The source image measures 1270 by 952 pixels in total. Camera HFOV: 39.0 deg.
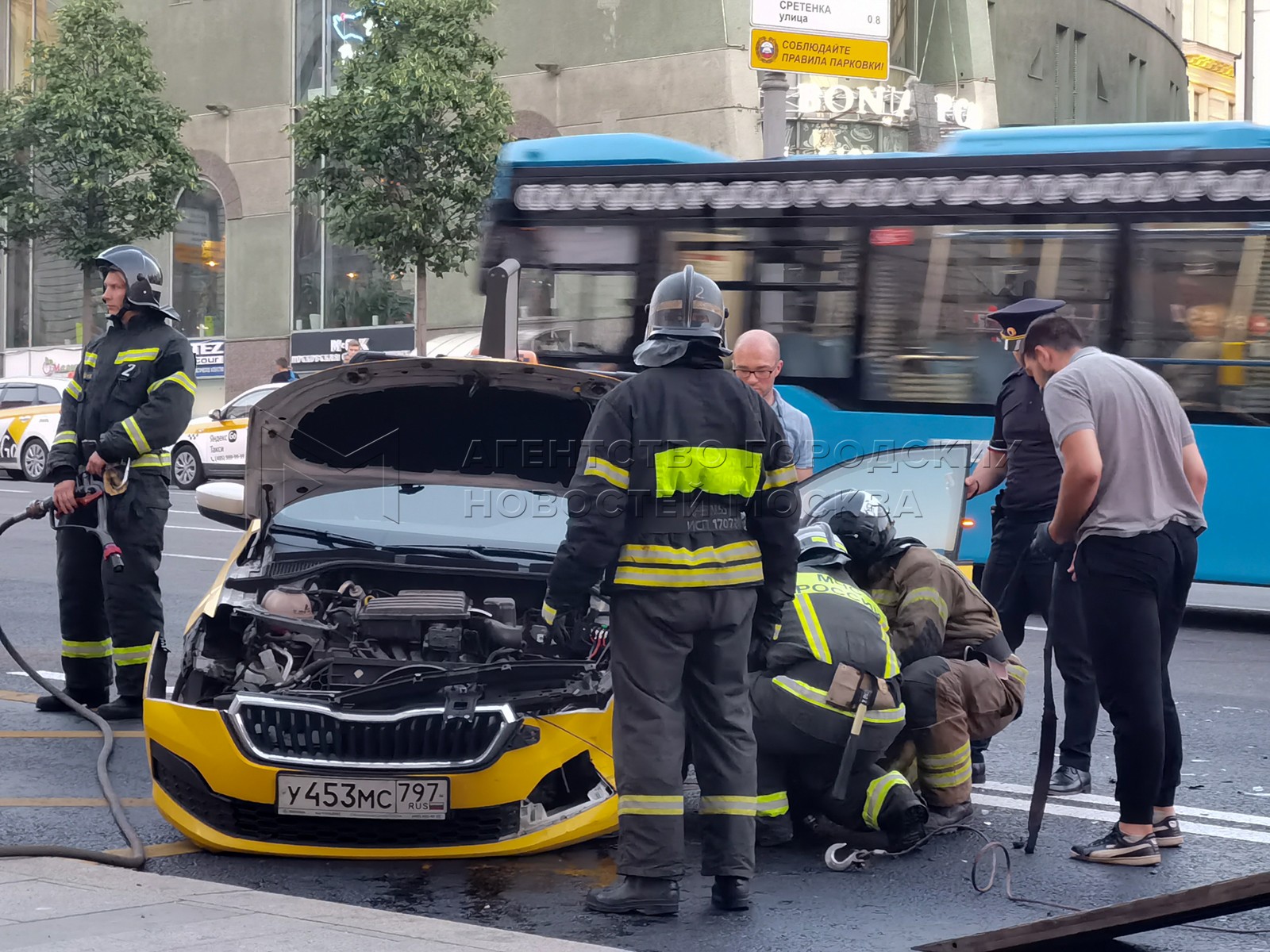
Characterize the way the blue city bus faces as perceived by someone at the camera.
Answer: facing to the left of the viewer

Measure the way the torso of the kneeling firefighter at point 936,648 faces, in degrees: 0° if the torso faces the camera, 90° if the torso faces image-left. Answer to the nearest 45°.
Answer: approximately 90°

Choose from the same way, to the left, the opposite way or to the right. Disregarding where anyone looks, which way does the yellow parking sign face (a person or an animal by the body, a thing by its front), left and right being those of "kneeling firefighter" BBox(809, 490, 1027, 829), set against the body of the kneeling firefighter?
to the left

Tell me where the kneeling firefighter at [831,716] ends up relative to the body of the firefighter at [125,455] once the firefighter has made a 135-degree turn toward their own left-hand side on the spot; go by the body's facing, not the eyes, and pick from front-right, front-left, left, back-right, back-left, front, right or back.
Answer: front-right

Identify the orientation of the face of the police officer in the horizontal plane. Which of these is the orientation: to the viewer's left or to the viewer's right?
to the viewer's left

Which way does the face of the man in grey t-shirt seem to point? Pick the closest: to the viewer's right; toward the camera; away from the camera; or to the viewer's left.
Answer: to the viewer's left

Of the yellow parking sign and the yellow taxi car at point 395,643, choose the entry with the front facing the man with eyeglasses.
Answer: the yellow parking sign

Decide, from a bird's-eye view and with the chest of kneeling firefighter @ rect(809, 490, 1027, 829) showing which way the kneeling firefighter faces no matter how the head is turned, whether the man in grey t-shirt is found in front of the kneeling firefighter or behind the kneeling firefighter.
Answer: behind

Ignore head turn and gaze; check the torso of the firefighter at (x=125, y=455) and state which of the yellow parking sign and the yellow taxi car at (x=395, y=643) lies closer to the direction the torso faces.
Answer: the yellow taxi car

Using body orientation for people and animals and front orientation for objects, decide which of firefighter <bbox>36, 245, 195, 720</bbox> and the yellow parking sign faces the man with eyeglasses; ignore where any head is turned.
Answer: the yellow parking sign

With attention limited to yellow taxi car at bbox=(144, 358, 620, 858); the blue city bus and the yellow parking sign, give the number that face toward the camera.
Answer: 2
